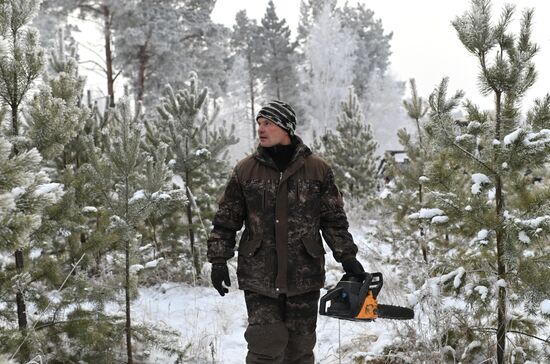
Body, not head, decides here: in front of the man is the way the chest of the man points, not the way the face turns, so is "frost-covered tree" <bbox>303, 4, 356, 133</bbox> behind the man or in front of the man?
behind

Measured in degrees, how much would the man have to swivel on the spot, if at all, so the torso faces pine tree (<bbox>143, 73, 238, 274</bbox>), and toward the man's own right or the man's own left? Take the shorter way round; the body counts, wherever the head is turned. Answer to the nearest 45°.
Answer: approximately 180°

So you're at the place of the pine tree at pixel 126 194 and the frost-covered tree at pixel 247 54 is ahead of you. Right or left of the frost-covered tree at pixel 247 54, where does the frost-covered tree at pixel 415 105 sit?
right

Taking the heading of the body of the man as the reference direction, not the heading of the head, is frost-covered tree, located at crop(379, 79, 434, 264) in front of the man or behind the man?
behind

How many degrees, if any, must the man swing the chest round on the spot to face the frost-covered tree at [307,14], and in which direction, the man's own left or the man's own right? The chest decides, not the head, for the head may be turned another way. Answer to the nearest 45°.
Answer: approximately 180°

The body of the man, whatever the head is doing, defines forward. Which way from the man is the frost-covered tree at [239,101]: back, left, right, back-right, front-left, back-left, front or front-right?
back

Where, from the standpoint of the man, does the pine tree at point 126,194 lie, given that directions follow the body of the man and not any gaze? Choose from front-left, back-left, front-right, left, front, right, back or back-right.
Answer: back-right

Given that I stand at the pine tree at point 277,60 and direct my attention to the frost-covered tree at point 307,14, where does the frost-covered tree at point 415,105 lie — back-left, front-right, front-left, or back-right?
back-right

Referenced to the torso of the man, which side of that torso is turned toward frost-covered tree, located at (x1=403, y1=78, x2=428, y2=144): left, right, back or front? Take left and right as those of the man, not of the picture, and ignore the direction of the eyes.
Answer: back

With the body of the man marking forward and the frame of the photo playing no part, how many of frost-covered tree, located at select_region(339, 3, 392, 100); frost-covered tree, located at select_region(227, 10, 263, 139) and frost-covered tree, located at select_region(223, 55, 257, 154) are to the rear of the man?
3

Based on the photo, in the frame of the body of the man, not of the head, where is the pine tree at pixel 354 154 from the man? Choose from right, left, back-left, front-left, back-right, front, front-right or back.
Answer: back

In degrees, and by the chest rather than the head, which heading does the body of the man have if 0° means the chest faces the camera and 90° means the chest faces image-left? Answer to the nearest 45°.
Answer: approximately 0°

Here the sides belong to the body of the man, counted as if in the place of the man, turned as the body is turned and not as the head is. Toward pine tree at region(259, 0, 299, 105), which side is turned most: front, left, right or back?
back

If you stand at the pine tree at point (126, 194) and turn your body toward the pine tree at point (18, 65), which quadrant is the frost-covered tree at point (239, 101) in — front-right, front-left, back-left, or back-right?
back-right
